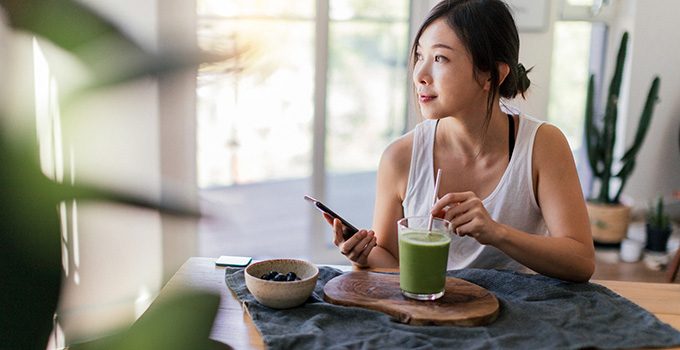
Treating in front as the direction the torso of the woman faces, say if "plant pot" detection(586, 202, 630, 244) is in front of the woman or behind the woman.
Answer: behind

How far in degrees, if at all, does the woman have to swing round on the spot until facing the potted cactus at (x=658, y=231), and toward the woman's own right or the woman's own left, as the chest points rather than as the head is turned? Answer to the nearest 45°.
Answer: approximately 180°

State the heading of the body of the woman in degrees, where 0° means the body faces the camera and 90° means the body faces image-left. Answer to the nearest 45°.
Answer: approximately 45°
